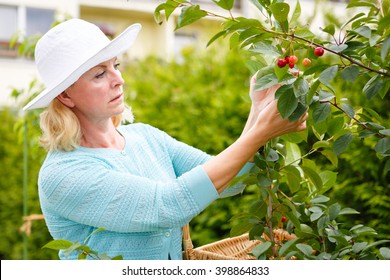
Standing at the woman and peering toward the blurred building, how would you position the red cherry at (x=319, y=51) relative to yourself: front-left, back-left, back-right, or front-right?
back-right

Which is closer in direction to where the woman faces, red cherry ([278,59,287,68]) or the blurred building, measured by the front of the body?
the red cherry

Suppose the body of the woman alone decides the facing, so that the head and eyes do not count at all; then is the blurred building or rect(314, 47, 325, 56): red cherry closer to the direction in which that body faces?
the red cherry

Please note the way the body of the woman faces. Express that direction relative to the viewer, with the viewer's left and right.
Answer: facing the viewer and to the right of the viewer

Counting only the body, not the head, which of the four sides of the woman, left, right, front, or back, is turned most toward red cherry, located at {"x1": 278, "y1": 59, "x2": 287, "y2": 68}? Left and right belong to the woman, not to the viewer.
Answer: front

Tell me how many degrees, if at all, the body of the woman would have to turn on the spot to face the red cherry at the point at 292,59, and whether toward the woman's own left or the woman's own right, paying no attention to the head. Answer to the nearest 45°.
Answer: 0° — they already face it

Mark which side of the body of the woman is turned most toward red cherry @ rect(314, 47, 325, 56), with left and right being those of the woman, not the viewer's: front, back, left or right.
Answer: front

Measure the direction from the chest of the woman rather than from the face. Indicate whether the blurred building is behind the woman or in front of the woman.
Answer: behind
